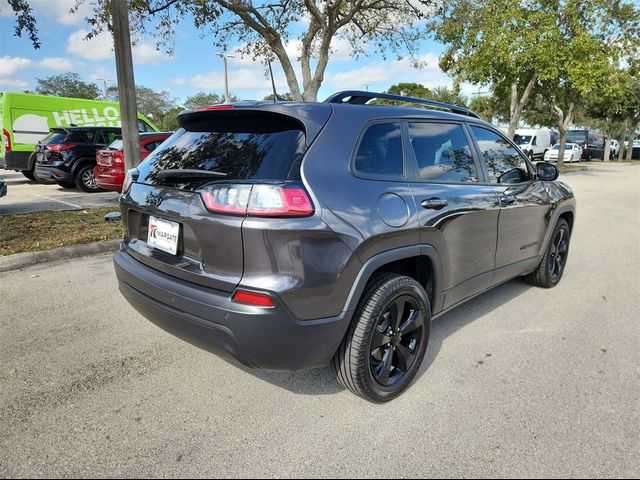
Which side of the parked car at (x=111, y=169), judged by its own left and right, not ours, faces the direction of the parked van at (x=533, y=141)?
front

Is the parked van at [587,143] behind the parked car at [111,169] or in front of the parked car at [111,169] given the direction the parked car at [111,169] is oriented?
in front

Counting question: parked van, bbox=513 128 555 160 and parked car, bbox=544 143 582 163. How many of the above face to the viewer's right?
0

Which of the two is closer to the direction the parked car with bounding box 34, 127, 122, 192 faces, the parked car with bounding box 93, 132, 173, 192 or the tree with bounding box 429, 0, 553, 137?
the tree

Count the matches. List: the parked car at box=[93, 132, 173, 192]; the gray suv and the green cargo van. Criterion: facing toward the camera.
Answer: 0

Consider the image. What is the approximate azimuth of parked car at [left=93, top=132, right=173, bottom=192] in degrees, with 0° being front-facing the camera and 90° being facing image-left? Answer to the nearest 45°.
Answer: approximately 225°

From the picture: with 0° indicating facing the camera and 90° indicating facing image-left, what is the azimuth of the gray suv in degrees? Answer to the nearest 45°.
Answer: approximately 225°

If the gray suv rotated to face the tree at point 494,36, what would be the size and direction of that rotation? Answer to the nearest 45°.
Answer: approximately 45° to its left

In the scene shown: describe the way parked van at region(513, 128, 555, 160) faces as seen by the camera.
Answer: facing the viewer and to the left of the viewer
